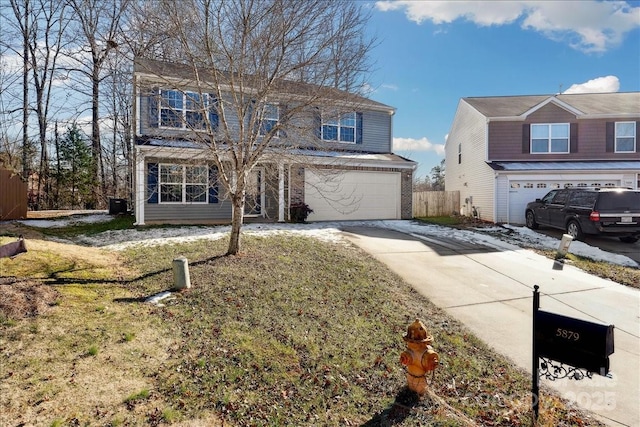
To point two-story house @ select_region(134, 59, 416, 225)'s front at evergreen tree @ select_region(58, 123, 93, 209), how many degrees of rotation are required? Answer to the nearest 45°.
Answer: approximately 135° to its right

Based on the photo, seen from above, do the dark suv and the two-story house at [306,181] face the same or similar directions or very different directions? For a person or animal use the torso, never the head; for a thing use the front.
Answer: very different directions

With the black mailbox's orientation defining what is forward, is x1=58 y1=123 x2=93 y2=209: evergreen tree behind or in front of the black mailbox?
behind

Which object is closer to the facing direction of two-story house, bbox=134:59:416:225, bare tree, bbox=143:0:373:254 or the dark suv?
the bare tree

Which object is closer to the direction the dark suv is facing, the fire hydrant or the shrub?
the shrub

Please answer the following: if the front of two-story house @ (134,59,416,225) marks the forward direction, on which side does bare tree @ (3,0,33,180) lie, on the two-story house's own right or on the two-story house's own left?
on the two-story house's own right

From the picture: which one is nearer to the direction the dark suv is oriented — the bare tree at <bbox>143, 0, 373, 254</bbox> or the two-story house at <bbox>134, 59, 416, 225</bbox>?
the two-story house

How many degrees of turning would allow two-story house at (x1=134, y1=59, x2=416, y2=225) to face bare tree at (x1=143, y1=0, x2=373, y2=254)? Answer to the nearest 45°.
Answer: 0° — it already faces it

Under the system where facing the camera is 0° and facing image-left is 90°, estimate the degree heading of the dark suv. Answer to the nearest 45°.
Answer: approximately 135°

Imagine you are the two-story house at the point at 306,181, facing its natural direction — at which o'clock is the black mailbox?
The black mailbox is roughly at 12 o'clock from the two-story house.

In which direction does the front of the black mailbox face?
to the viewer's right

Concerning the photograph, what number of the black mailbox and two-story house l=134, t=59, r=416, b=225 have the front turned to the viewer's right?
1

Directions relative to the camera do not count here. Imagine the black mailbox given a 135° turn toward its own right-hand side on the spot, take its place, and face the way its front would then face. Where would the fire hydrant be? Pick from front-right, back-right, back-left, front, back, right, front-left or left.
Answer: front-right
